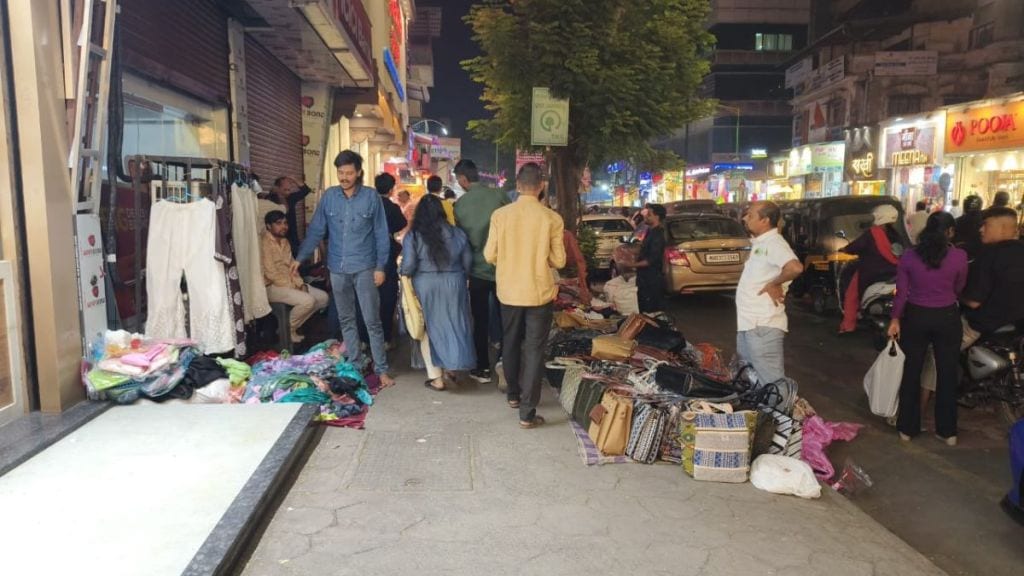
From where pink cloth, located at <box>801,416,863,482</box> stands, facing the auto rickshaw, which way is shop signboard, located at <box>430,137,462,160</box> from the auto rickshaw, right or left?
left

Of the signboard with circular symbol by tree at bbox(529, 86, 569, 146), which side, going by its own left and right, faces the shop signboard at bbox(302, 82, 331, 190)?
front

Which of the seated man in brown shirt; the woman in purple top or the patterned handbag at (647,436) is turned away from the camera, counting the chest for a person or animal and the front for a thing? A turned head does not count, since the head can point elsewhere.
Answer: the woman in purple top

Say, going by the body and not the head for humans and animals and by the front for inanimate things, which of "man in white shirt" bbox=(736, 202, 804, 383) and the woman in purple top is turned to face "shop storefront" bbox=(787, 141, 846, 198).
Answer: the woman in purple top

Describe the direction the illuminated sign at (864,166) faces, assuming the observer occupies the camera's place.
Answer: facing the viewer and to the left of the viewer

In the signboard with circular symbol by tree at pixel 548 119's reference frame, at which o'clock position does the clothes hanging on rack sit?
The clothes hanging on rack is roughly at 1 o'clock from the signboard with circular symbol by tree.

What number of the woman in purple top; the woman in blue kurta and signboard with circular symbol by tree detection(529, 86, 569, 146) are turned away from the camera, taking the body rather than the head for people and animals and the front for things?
2

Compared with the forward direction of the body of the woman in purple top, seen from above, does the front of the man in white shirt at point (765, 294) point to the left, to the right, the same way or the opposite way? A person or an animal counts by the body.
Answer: to the left

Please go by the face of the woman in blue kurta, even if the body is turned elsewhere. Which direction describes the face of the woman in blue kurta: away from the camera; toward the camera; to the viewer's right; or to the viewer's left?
away from the camera

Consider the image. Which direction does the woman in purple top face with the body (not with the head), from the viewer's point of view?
away from the camera

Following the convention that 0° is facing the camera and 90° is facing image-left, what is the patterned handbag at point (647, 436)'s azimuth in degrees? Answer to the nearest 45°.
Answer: approximately 0°

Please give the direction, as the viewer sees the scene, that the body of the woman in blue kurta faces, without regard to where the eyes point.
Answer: away from the camera

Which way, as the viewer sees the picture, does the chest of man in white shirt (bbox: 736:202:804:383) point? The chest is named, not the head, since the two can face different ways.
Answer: to the viewer's left

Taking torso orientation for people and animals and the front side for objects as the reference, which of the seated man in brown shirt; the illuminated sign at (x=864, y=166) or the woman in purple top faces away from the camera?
the woman in purple top

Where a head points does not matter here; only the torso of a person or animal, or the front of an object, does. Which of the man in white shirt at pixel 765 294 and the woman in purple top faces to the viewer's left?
the man in white shirt

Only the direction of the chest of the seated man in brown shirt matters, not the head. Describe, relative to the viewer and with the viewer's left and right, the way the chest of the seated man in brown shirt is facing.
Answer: facing the viewer and to the right of the viewer

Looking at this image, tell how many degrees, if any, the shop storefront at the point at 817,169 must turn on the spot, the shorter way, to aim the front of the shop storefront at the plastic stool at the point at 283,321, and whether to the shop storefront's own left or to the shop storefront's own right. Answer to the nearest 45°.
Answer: approximately 45° to the shop storefront's own left
